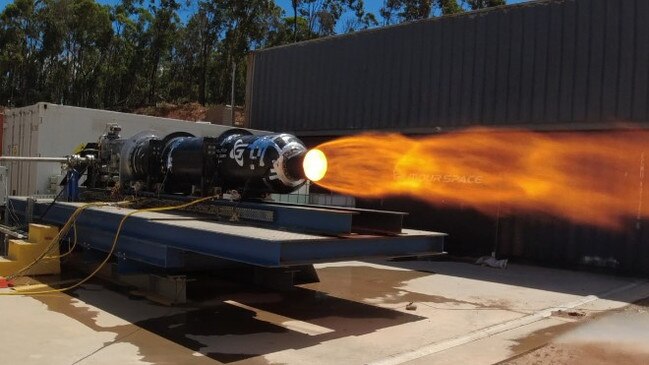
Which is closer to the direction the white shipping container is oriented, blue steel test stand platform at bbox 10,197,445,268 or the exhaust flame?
the blue steel test stand platform

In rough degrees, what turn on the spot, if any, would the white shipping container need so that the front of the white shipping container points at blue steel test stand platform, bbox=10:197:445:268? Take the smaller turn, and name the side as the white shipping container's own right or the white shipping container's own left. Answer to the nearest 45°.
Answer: approximately 45° to the white shipping container's own left

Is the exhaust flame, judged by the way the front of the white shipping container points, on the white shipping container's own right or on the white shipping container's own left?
on the white shipping container's own left

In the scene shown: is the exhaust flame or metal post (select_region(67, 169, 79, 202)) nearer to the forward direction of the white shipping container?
the metal post

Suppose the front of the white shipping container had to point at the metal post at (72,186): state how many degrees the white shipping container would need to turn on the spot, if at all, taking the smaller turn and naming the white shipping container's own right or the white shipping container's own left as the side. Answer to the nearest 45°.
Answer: approximately 45° to the white shipping container's own left

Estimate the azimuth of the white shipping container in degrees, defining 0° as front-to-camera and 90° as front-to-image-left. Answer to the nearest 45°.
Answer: approximately 45°

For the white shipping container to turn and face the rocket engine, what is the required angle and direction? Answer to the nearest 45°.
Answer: approximately 90° to its left
